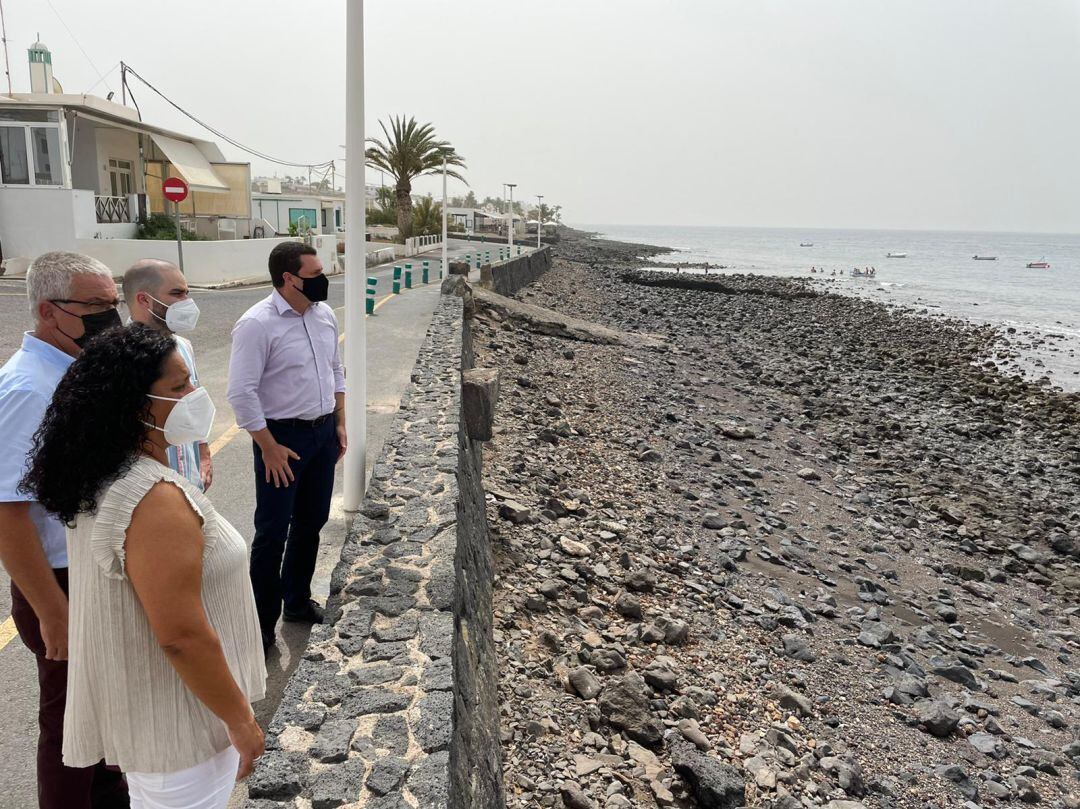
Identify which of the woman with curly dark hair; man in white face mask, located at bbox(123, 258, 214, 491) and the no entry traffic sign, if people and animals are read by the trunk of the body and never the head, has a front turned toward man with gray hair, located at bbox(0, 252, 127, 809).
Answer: the no entry traffic sign

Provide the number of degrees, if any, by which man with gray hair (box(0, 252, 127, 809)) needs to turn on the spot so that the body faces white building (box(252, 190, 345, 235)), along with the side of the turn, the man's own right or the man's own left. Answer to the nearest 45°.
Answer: approximately 90° to the man's own left

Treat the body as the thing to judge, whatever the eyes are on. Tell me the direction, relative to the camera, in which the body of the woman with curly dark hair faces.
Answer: to the viewer's right

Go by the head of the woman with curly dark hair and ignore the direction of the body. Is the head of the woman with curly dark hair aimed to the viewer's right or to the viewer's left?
to the viewer's right

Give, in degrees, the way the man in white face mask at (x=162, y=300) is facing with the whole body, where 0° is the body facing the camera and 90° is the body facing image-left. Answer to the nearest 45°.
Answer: approximately 270°

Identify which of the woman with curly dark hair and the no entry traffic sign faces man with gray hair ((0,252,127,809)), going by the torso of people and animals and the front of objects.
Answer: the no entry traffic sign

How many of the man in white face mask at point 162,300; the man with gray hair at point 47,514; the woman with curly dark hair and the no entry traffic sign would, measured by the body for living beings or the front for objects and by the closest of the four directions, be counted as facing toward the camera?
1

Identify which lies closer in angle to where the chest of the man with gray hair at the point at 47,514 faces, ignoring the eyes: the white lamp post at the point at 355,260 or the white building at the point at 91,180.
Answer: the white lamp post

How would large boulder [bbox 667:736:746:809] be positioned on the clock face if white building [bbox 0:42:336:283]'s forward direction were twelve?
The large boulder is roughly at 1 o'clock from the white building.

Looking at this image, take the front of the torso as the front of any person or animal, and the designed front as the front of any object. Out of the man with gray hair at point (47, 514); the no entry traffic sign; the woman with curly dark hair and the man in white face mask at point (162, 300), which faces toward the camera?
the no entry traffic sign

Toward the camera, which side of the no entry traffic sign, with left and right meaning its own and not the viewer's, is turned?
front

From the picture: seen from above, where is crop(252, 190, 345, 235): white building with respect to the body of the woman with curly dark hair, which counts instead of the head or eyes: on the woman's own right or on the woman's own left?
on the woman's own left

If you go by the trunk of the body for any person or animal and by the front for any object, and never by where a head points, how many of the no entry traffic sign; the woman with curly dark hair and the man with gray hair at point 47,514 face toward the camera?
1

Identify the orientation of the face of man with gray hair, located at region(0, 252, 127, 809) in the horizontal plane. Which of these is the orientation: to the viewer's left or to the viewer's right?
to the viewer's right

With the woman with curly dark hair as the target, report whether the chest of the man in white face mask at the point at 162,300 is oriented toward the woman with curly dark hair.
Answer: no

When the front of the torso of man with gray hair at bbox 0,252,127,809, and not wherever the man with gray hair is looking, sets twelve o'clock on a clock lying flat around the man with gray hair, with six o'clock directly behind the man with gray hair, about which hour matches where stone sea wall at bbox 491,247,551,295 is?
The stone sea wall is roughly at 10 o'clock from the man with gray hair.

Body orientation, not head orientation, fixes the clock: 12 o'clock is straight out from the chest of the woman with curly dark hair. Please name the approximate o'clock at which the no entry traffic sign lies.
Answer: The no entry traffic sign is roughly at 9 o'clock from the woman with curly dark hair.

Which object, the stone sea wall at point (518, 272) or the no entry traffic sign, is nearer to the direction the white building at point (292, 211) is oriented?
the stone sea wall
